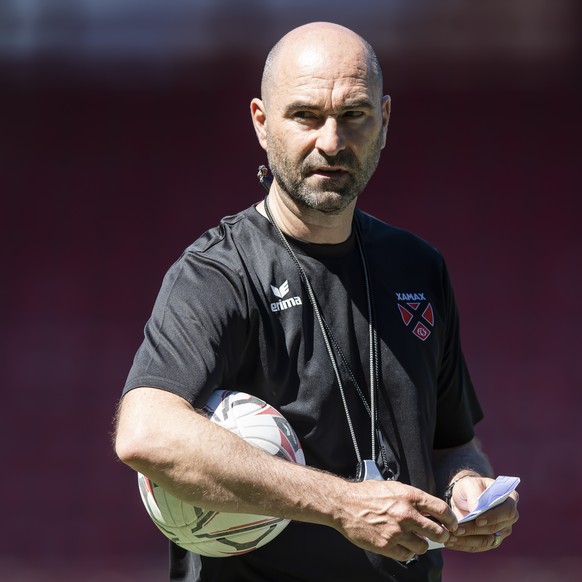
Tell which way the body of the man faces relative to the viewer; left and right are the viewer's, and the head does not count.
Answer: facing the viewer and to the right of the viewer
